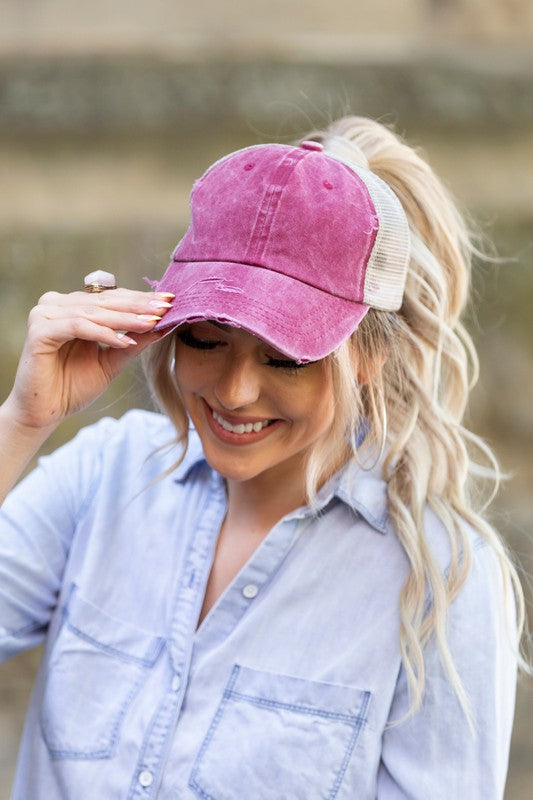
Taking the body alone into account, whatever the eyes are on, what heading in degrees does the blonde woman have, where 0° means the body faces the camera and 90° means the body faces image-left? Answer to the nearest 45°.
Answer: approximately 45°
